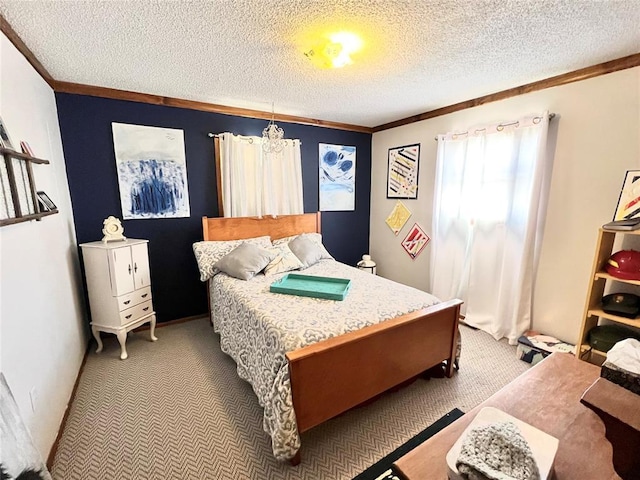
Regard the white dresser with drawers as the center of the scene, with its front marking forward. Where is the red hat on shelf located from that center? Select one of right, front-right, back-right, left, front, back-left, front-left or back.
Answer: front

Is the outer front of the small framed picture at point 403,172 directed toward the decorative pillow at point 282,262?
yes

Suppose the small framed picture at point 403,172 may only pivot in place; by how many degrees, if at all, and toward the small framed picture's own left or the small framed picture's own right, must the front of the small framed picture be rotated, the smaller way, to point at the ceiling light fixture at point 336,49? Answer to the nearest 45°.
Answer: approximately 45° to the small framed picture's own left

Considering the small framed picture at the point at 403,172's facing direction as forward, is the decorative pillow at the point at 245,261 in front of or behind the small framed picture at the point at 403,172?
in front

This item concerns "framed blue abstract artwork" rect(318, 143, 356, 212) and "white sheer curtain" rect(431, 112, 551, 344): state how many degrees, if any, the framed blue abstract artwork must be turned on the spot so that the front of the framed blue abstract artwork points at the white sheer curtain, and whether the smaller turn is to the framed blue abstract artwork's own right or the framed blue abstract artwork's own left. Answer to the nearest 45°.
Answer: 0° — it already faces it

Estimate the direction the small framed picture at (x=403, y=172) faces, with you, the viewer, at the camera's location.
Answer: facing the viewer and to the left of the viewer

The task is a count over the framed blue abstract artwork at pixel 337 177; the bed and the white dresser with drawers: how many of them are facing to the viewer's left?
0

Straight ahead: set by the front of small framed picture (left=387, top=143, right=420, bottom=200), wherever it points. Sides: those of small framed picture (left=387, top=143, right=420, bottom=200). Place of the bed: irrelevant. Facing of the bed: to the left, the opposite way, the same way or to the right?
to the left

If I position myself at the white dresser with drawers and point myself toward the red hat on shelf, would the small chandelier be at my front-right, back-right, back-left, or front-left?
front-left

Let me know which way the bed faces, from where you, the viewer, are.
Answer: facing the viewer and to the right of the viewer

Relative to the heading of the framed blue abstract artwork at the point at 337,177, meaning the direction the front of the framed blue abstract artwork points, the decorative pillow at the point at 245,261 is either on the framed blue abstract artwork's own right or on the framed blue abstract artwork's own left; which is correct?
on the framed blue abstract artwork's own right

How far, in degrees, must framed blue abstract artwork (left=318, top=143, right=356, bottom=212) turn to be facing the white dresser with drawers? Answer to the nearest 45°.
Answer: approximately 90° to its right

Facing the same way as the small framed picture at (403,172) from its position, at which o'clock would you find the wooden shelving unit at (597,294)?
The wooden shelving unit is roughly at 9 o'clock from the small framed picture.

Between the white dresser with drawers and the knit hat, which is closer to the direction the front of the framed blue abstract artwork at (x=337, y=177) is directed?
the knit hat

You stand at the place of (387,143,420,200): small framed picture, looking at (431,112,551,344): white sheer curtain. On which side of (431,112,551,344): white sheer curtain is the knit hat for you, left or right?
right

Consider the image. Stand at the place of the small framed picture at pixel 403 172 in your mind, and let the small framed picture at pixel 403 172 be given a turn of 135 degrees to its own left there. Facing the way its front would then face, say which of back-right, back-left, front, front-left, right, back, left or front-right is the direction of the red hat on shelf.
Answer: front-right

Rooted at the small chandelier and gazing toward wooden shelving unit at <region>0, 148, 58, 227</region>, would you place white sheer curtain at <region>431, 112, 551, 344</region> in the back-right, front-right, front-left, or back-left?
back-left

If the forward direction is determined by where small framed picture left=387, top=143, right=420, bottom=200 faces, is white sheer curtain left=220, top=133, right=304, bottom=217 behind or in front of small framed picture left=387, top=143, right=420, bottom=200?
in front

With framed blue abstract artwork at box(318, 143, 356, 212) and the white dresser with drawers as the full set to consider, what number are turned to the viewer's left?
0
